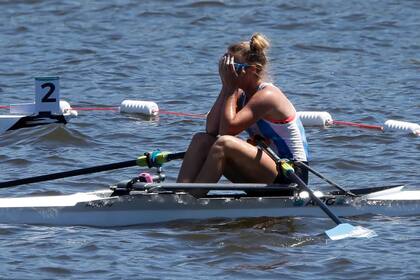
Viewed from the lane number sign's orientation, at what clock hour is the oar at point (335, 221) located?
The oar is roughly at 11 o'clock from the lane number sign.

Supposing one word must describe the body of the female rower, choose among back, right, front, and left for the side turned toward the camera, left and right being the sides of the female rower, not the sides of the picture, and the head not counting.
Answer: left

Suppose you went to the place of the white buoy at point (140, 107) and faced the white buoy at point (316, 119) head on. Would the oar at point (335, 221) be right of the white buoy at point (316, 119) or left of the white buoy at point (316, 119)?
right

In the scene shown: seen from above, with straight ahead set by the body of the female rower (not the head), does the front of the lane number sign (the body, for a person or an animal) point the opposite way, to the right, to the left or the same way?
to the left

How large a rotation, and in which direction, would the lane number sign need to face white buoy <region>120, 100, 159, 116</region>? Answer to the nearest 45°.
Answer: approximately 135° to its left

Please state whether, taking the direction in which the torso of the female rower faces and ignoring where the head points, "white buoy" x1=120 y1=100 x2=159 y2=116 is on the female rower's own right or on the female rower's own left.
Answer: on the female rower's own right

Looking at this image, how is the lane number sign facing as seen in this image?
toward the camera

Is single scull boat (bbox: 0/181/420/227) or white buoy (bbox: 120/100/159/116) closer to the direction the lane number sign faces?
the single scull boat

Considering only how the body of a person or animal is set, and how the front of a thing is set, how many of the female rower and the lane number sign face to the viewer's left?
1

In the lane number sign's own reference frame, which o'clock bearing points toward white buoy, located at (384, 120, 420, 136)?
The white buoy is roughly at 9 o'clock from the lane number sign.

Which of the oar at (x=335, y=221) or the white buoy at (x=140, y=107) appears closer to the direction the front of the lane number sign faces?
the oar
